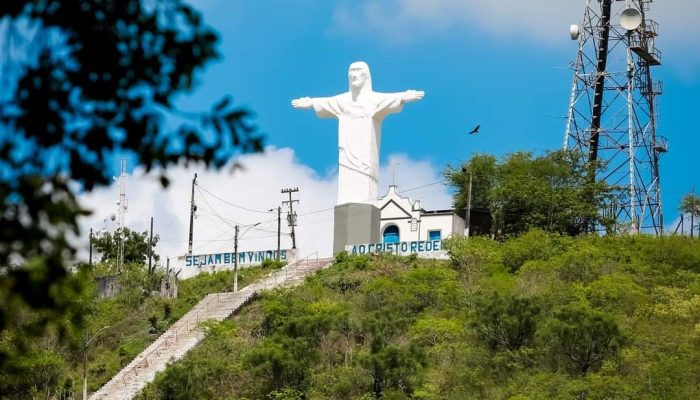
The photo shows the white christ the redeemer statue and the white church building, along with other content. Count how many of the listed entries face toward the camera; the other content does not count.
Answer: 2

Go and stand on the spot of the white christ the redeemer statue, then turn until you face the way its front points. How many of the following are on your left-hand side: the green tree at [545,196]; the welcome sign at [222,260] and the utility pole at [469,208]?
2

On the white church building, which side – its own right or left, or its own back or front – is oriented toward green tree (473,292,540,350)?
front

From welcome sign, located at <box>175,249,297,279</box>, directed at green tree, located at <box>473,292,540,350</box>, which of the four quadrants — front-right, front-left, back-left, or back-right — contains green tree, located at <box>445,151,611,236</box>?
front-left

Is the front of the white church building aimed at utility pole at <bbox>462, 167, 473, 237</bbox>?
no

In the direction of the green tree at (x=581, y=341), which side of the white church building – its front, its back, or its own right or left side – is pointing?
front

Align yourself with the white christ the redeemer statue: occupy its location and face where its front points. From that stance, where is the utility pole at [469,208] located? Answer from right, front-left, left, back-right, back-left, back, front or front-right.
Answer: left

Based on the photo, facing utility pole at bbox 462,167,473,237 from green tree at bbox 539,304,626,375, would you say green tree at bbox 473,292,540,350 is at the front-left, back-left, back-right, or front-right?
front-left

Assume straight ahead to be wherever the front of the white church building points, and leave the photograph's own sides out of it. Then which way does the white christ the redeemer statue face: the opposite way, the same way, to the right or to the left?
the same way

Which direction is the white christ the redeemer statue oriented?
toward the camera

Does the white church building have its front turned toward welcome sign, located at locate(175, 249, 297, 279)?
no

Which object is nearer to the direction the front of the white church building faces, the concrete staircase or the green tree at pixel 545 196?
the concrete staircase

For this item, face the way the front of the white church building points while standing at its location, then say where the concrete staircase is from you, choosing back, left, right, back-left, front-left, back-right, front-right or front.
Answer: front-right

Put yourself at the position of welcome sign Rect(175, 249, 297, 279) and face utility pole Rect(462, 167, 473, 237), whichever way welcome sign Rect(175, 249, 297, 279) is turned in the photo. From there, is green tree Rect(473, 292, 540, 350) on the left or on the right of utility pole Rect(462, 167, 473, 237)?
right
